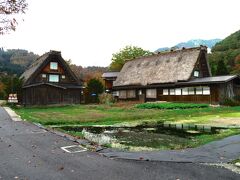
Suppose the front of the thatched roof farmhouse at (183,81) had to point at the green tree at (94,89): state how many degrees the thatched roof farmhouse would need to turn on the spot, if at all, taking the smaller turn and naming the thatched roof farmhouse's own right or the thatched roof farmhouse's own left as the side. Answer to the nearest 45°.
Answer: approximately 90° to the thatched roof farmhouse's own right

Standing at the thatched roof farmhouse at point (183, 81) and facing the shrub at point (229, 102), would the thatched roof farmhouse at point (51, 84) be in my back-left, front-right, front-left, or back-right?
back-right

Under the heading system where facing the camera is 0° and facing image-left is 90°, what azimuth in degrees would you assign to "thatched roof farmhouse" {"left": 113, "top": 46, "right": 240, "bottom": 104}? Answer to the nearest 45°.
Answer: approximately 0°

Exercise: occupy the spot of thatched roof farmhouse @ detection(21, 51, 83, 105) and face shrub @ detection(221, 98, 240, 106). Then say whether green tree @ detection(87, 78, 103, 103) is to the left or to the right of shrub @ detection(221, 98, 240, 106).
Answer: left

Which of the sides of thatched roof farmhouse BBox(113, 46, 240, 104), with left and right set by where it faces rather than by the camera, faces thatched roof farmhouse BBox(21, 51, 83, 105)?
right
